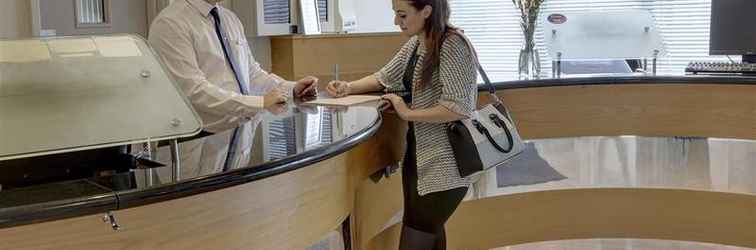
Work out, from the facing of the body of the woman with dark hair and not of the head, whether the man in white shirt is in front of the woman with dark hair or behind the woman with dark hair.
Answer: in front

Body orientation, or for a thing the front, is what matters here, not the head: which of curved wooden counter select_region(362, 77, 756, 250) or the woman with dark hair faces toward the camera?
the curved wooden counter

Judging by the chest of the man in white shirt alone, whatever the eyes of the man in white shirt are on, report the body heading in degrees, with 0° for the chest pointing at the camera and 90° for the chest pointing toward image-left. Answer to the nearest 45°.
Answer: approximately 315°

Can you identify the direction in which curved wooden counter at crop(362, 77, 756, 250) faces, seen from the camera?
facing the viewer

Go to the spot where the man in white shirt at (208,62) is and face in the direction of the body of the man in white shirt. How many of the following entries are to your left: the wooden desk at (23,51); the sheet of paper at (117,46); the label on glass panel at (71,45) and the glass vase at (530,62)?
1

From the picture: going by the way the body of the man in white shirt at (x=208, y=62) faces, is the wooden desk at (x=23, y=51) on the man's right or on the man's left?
on the man's right

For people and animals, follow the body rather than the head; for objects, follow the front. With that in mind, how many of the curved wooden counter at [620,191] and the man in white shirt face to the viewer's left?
0

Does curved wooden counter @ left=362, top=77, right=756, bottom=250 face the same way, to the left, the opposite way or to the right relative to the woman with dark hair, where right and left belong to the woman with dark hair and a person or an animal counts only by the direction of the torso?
to the left

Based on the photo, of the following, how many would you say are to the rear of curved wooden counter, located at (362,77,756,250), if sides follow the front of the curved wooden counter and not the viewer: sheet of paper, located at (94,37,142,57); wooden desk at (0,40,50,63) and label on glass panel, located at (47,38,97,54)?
0

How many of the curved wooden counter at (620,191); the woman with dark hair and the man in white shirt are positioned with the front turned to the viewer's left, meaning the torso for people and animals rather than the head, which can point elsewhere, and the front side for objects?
1

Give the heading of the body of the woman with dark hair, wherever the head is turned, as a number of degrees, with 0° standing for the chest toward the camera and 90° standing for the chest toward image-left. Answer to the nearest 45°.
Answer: approximately 90°

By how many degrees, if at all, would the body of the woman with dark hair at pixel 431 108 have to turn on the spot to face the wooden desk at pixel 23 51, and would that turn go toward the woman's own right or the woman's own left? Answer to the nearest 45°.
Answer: approximately 45° to the woman's own left

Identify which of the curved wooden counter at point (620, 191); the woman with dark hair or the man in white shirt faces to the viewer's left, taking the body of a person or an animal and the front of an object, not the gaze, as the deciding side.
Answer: the woman with dark hair

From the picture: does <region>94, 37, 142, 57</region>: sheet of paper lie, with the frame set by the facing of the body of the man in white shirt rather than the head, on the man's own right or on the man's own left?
on the man's own right

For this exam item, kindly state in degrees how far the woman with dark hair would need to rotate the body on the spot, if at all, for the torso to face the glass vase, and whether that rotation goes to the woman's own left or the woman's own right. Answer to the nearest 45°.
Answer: approximately 90° to the woman's own right

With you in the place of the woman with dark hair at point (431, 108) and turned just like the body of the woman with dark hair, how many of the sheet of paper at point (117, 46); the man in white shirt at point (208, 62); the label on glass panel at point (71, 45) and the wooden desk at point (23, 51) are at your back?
0
